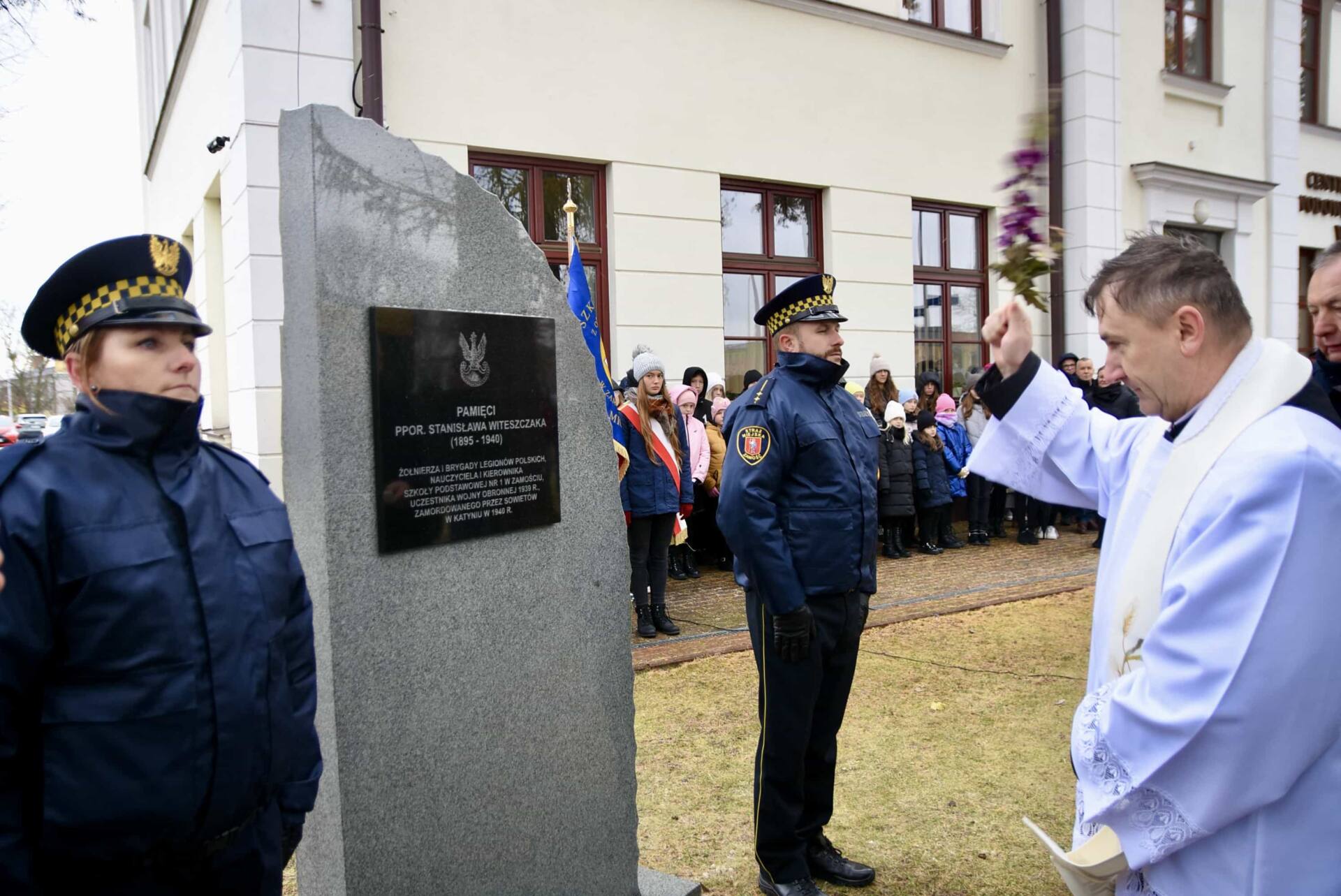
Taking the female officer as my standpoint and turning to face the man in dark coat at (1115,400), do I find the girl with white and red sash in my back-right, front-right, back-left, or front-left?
front-left

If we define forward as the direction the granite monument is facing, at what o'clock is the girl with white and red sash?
The girl with white and red sash is roughly at 8 o'clock from the granite monument.

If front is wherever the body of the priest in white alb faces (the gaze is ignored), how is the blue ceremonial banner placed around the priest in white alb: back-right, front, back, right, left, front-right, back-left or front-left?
front-right

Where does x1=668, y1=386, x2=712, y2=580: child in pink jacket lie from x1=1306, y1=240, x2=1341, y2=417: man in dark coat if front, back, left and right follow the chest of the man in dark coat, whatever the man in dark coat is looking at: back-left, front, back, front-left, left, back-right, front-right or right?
right

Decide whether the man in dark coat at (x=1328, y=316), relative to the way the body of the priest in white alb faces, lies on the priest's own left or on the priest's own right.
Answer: on the priest's own right

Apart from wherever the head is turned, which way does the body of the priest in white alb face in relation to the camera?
to the viewer's left

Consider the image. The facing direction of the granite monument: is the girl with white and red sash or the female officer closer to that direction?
the female officer

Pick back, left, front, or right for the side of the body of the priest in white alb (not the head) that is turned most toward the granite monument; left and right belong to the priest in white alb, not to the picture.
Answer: front

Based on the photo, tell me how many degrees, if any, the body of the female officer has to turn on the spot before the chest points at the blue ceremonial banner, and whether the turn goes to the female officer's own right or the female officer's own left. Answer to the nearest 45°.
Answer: approximately 90° to the female officer's own left

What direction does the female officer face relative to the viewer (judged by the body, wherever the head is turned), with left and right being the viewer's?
facing the viewer and to the right of the viewer

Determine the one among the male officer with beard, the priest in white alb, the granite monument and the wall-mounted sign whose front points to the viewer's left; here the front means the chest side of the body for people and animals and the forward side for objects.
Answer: the priest in white alb

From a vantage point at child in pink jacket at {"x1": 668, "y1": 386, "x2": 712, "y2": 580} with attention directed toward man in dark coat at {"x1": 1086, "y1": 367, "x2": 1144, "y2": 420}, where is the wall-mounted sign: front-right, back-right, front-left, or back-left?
front-left

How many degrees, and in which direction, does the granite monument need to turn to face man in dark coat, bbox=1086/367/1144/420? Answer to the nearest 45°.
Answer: approximately 90° to its left
